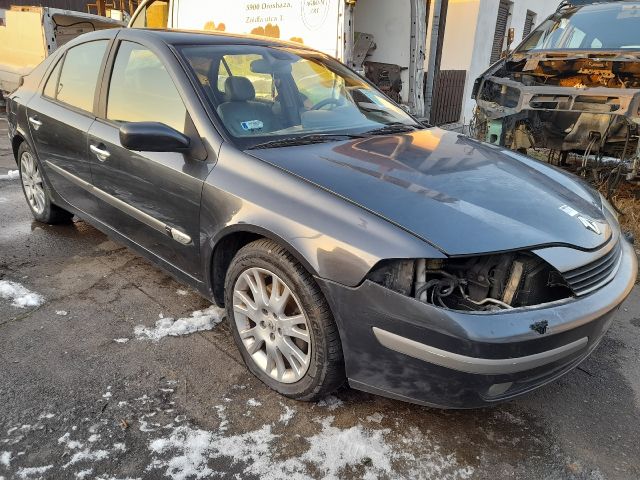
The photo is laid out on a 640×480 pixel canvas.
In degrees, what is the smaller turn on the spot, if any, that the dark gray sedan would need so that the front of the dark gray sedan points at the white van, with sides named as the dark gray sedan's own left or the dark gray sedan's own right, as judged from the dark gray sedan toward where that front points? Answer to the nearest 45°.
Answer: approximately 135° to the dark gray sedan's own left

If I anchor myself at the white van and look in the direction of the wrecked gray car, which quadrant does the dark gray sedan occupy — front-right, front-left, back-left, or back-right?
front-right

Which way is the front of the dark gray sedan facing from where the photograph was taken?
facing the viewer and to the right of the viewer

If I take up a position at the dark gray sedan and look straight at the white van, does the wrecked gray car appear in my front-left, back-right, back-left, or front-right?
front-right

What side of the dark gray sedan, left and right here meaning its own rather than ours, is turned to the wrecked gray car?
left
